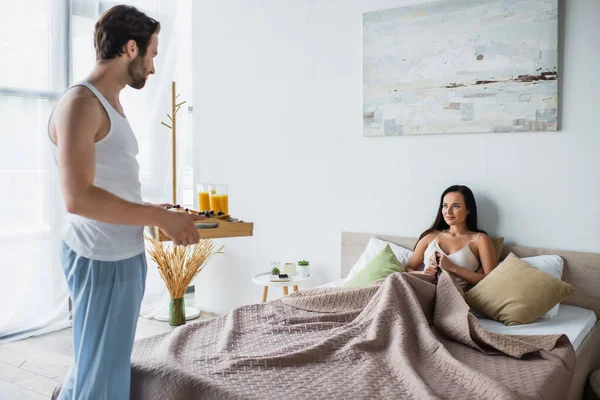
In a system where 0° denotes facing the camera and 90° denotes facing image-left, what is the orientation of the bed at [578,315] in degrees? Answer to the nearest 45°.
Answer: approximately 45°

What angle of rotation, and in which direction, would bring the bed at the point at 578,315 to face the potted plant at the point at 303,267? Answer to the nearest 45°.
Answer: approximately 135° to its right

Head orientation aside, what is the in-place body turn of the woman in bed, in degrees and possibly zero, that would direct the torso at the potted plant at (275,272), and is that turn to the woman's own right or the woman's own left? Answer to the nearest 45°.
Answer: approximately 45° to the woman's own right

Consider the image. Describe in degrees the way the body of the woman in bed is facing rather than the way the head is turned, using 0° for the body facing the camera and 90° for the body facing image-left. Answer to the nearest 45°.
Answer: approximately 45°

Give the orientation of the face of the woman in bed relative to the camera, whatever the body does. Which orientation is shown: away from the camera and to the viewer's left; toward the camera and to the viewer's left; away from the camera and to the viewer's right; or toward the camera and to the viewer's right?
toward the camera and to the viewer's left
